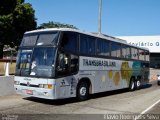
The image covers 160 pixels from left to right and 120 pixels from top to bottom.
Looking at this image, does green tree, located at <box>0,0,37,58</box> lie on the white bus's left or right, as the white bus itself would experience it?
on its right
